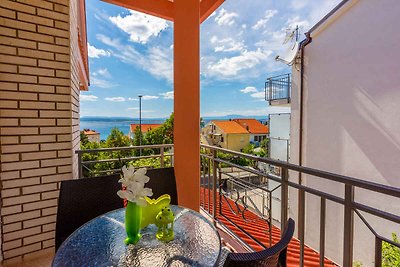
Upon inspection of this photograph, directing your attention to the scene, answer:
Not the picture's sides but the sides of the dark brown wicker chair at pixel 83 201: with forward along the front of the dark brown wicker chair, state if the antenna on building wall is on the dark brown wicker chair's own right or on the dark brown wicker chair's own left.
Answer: on the dark brown wicker chair's own left

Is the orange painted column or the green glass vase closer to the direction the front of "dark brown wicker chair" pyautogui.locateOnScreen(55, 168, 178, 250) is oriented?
the green glass vase

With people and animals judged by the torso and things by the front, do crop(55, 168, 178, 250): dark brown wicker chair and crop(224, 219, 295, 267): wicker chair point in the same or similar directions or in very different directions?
very different directions

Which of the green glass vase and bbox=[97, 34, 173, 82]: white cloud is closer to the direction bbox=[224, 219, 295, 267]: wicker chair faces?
the green glass vase

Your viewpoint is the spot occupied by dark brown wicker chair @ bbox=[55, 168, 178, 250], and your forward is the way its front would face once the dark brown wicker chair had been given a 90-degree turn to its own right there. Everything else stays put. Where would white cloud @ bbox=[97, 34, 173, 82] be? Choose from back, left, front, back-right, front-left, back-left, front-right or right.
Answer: back-right

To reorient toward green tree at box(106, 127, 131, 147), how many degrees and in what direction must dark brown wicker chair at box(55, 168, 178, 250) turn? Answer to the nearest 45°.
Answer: approximately 135° to its left

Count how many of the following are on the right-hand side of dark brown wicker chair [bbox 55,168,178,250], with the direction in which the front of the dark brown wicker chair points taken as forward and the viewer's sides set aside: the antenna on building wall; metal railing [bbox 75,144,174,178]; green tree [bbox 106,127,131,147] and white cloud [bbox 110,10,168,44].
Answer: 0

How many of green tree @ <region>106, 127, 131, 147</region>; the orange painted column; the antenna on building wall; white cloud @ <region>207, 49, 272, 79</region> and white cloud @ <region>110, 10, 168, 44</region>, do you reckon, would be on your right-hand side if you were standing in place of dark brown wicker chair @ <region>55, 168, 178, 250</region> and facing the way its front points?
0

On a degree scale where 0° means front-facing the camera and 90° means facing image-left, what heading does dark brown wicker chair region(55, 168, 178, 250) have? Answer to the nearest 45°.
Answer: approximately 315°

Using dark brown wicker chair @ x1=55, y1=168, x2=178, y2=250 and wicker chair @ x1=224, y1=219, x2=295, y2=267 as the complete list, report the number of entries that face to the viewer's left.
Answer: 1

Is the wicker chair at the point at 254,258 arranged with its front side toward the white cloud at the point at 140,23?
no

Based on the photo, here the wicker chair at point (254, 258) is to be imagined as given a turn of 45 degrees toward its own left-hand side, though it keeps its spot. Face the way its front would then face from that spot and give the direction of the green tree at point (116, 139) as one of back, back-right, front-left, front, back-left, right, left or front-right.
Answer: right

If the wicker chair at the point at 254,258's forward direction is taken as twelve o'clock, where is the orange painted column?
The orange painted column is roughly at 2 o'clock from the wicker chair.

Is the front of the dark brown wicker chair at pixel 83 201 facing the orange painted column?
no

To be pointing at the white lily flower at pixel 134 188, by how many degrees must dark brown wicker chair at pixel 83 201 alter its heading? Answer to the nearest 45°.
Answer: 0° — it already faces it

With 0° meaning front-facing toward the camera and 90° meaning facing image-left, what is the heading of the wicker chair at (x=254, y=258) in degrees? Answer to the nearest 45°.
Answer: approximately 90°

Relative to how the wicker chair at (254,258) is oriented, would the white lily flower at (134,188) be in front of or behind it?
in front

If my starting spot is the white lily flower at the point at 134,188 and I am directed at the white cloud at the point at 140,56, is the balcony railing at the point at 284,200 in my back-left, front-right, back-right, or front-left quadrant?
front-right
